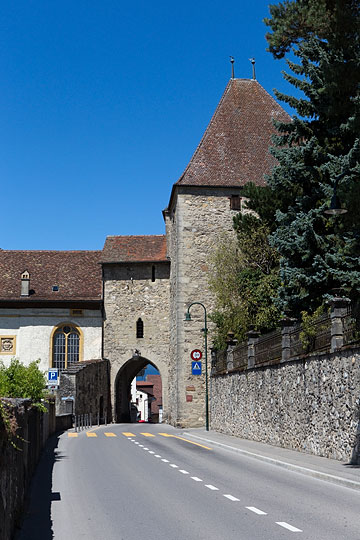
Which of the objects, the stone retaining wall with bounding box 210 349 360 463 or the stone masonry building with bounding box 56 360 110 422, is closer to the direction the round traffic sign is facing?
the stone retaining wall

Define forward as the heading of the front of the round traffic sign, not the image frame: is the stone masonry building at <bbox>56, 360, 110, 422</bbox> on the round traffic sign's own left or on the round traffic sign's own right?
on the round traffic sign's own right

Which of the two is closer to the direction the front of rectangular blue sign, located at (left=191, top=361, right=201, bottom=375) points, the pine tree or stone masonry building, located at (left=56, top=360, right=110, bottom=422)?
the pine tree

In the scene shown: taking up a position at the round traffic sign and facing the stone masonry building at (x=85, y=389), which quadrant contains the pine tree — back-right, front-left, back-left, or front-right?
back-left

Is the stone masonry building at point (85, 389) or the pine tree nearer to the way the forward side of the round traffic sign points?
the pine tree

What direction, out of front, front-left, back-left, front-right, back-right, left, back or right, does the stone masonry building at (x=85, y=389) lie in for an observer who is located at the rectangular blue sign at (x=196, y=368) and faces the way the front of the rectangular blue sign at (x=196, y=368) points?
back-right

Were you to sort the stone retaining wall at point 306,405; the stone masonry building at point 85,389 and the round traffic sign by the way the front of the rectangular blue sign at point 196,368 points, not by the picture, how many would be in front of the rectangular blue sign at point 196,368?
1
